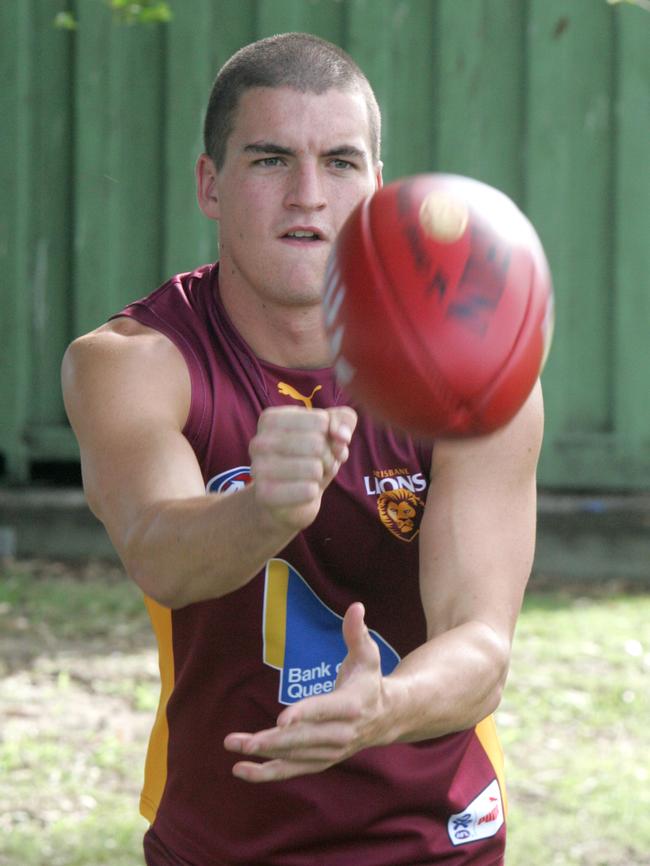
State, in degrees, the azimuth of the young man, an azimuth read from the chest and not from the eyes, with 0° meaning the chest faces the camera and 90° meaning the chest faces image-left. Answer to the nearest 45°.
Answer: approximately 0°
